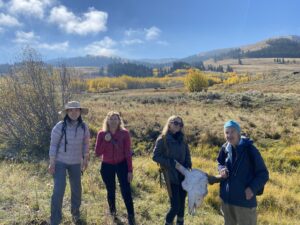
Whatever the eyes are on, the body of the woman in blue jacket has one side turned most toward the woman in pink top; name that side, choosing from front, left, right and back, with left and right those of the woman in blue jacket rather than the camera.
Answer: right

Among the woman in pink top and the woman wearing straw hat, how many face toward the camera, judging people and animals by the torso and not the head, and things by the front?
2

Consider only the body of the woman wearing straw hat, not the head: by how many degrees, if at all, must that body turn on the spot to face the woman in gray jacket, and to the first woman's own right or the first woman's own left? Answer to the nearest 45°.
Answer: approximately 90° to the first woman's own left

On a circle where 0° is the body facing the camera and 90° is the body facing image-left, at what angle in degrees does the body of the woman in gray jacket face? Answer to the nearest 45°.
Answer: approximately 315°

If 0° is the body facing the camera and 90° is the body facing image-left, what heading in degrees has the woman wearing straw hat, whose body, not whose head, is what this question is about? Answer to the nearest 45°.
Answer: approximately 0°

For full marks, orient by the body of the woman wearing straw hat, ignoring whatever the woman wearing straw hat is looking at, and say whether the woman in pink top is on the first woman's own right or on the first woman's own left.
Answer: on the first woman's own left

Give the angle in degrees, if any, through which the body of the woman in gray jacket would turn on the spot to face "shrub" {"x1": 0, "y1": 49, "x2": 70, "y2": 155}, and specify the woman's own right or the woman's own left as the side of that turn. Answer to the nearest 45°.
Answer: approximately 180°

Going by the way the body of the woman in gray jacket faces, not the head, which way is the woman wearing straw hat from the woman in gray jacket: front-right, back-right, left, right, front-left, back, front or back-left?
back-right
